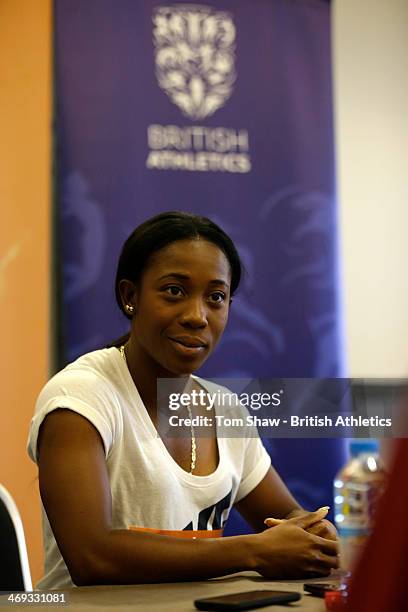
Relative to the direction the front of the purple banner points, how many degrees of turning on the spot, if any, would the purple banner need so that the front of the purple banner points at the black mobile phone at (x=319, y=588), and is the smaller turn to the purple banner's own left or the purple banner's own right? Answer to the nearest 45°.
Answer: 0° — it already faces it

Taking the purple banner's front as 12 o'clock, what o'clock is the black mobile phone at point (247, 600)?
The black mobile phone is roughly at 12 o'clock from the purple banner.

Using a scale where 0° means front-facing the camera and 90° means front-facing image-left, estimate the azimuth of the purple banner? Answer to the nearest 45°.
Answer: approximately 0°

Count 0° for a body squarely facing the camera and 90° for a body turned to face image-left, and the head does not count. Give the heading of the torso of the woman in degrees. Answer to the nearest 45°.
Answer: approximately 315°

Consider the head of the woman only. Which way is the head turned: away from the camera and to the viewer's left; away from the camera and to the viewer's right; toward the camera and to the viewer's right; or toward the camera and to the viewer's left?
toward the camera and to the viewer's right

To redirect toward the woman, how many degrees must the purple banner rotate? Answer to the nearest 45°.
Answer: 0° — it already faces them

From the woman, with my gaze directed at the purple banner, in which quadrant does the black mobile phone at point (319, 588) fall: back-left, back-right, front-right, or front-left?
back-right

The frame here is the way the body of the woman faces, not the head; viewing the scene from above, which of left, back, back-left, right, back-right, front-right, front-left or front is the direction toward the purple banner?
back-left
